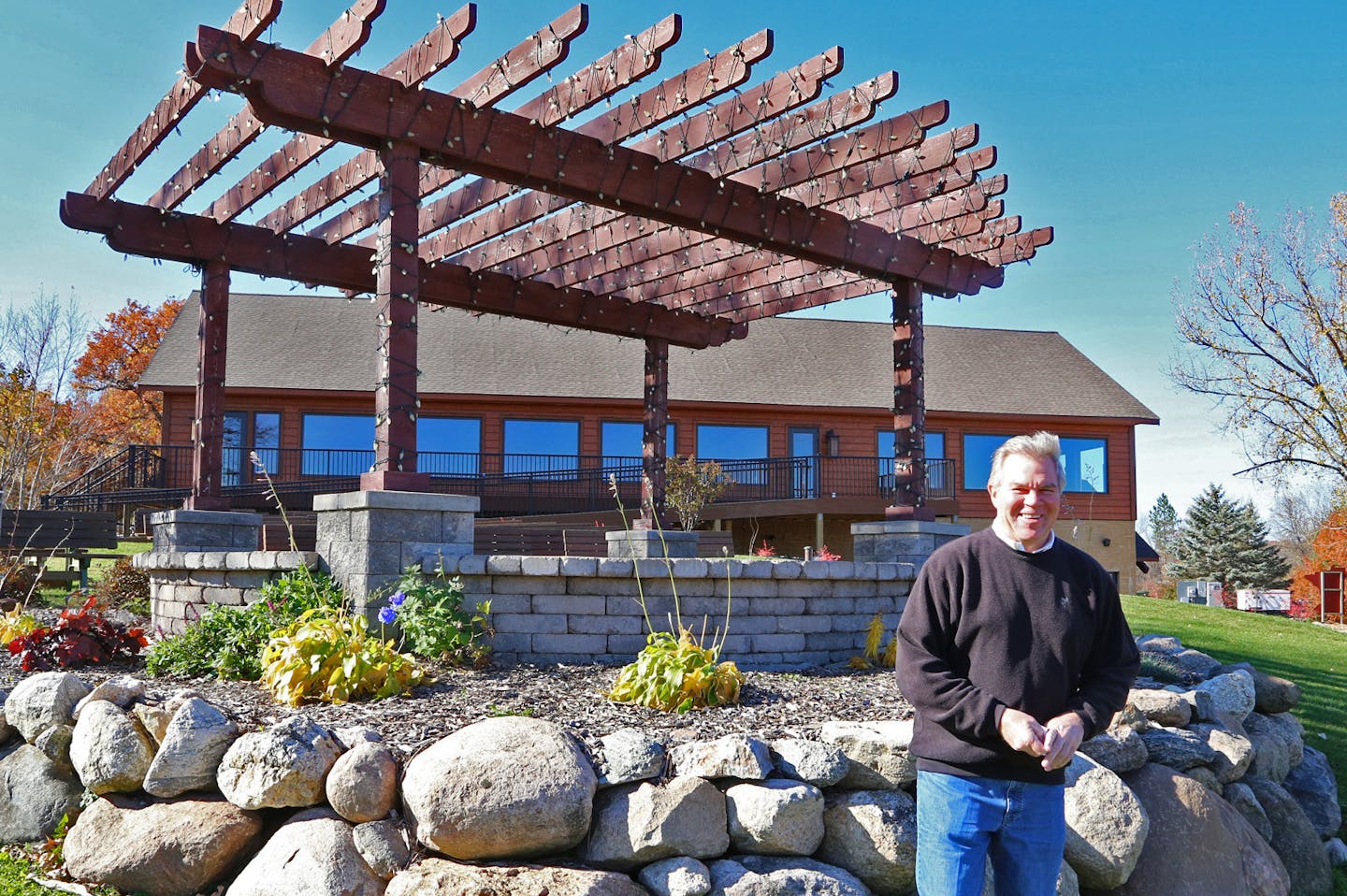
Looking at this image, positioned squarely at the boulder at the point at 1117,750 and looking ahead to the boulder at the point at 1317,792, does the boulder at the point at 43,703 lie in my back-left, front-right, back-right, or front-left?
back-left

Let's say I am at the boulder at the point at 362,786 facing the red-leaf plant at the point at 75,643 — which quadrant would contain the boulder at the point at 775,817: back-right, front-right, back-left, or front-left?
back-right

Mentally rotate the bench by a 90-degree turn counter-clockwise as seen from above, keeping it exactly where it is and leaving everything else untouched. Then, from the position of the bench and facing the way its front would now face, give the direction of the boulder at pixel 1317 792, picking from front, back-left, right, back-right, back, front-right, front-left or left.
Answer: front-right

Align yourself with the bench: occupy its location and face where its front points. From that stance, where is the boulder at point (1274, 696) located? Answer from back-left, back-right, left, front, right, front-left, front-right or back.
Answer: front-left

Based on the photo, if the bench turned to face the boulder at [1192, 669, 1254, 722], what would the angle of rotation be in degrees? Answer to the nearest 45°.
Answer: approximately 45° to its left

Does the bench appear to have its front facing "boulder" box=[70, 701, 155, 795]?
yes

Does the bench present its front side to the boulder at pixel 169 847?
yes
